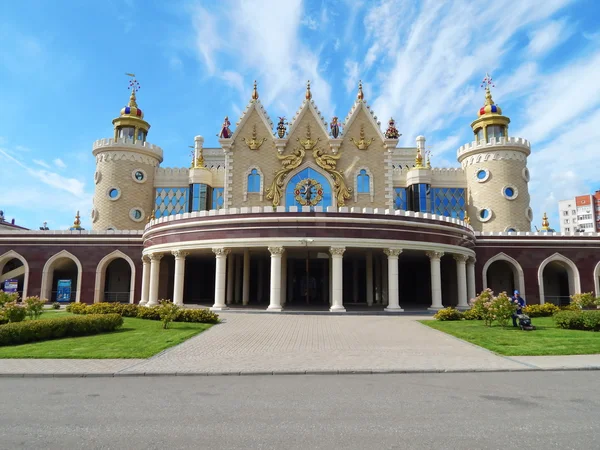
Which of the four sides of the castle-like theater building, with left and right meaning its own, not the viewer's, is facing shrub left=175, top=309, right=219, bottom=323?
front

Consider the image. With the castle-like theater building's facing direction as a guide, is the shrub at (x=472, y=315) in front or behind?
in front

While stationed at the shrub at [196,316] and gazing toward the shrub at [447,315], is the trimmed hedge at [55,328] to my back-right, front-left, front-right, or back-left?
back-right

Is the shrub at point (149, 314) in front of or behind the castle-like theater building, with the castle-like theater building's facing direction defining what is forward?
in front

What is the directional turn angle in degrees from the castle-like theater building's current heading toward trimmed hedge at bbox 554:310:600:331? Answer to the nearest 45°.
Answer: approximately 45° to its left

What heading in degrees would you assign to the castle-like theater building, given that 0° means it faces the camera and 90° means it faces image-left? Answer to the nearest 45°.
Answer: approximately 0°

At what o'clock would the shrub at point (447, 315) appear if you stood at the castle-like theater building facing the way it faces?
The shrub is roughly at 11 o'clock from the castle-like theater building.
